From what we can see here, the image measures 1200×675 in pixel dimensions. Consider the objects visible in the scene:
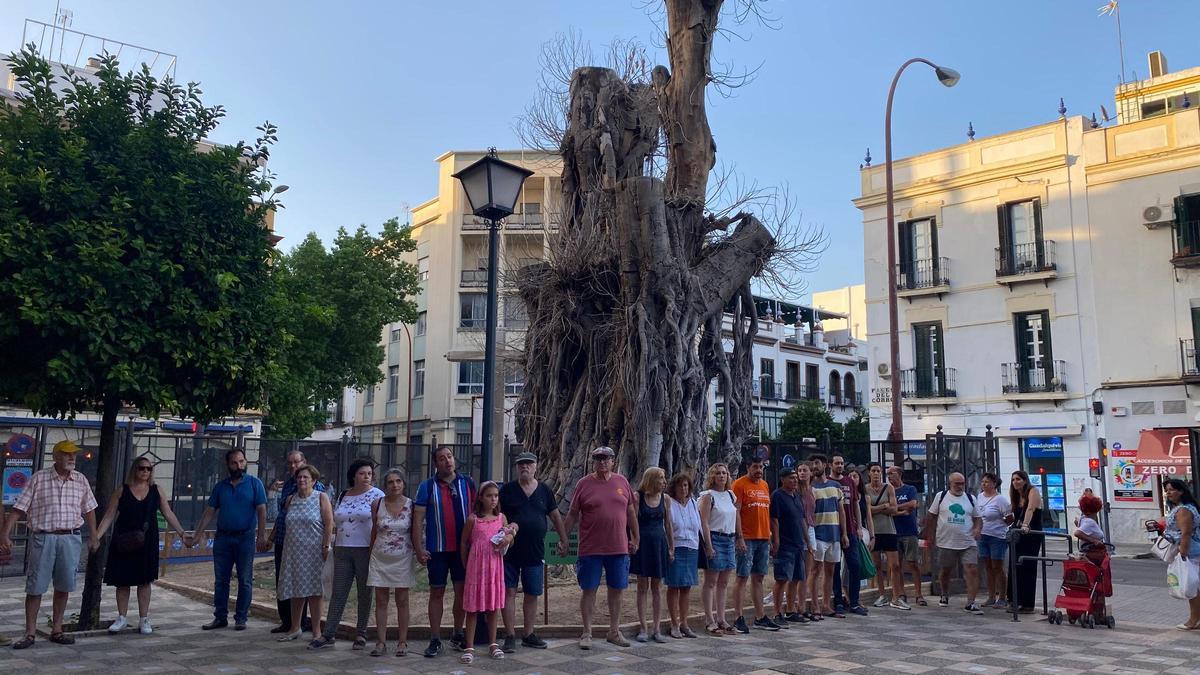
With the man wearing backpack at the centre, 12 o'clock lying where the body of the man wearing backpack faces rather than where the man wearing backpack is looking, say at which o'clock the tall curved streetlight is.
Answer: The tall curved streetlight is roughly at 6 o'clock from the man wearing backpack.

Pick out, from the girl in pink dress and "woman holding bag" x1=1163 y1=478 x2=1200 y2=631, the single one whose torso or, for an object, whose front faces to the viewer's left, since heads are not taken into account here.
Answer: the woman holding bag

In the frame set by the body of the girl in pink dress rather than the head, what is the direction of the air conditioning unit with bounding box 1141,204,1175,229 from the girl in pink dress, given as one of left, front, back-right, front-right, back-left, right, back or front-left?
back-left

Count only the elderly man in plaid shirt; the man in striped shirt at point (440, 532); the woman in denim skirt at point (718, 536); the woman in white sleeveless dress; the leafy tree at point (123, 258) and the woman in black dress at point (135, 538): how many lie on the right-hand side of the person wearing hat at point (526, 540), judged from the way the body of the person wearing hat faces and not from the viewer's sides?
5

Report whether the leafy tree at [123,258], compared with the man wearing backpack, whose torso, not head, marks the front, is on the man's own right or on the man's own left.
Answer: on the man's own right
